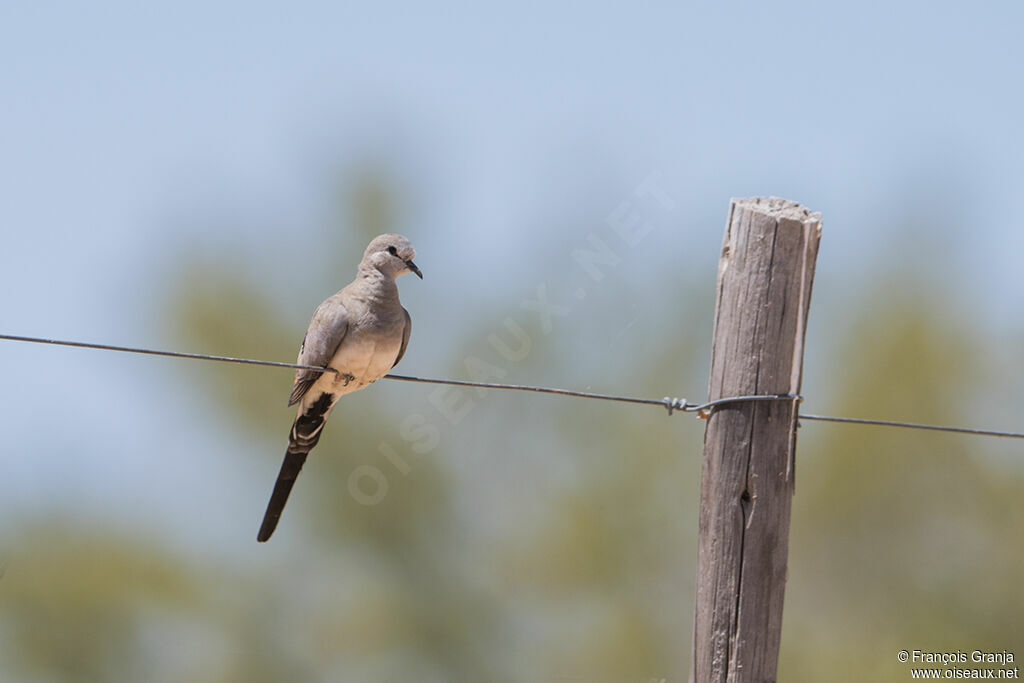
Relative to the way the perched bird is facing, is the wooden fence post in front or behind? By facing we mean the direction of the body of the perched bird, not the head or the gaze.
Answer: in front

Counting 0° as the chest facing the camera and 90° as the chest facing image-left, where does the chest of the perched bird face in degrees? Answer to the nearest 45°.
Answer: approximately 315°
